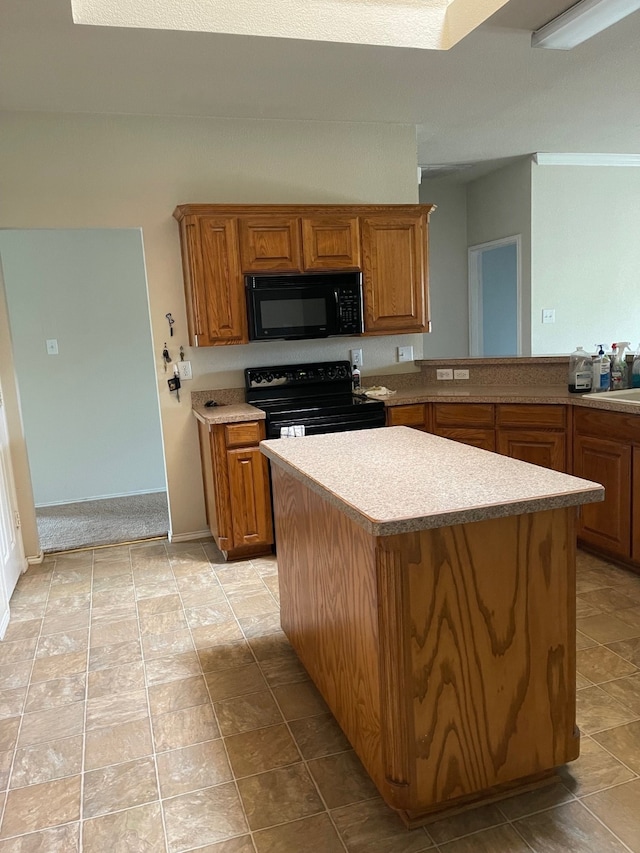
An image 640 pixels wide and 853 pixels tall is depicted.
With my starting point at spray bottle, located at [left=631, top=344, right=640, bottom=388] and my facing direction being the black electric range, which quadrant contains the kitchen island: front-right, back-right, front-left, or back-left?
front-left

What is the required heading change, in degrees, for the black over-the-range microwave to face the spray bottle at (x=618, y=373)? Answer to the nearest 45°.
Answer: approximately 90° to its left

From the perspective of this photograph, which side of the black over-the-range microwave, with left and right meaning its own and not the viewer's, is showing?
front

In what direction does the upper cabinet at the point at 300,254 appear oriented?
toward the camera

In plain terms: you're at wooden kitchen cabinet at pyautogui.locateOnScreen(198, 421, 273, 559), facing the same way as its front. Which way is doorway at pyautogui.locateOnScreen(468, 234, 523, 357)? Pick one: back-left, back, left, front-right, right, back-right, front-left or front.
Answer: back-left

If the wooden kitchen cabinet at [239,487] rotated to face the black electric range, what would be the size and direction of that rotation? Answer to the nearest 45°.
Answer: approximately 135° to its left

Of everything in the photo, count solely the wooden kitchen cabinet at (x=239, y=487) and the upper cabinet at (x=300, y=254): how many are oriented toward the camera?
2

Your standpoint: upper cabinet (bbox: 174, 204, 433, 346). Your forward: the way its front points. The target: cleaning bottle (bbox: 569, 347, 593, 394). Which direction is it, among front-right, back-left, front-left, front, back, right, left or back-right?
left

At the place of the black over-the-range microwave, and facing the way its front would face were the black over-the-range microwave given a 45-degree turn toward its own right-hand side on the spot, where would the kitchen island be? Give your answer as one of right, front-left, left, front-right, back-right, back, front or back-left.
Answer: front-left

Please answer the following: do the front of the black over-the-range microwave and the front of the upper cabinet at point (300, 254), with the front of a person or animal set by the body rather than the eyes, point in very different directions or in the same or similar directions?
same or similar directions

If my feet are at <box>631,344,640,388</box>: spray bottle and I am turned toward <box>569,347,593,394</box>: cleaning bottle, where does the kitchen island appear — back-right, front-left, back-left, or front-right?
front-left

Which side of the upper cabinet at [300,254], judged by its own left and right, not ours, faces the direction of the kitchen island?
front

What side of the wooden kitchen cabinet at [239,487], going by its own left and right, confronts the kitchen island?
front

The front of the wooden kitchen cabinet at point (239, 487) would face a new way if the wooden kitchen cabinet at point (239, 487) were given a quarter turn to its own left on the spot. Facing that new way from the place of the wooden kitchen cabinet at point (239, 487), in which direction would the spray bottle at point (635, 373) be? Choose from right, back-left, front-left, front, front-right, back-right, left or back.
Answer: front

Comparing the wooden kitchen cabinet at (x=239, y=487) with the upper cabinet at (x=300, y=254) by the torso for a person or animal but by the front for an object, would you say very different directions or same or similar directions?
same or similar directions
